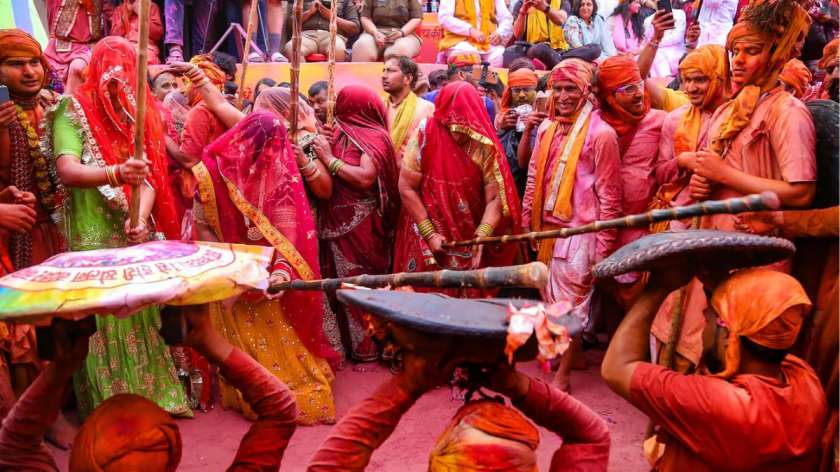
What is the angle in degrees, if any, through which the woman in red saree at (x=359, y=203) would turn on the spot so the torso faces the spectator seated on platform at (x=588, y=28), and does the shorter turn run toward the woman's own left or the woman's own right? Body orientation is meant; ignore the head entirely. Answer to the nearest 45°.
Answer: approximately 180°

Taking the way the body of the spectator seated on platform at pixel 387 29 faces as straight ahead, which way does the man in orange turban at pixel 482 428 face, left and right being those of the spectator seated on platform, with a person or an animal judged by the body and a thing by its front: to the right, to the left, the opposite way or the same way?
the opposite way

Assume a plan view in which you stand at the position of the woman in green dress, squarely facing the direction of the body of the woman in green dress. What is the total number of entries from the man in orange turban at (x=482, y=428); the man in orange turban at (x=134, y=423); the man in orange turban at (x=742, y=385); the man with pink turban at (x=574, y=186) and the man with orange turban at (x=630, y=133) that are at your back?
0

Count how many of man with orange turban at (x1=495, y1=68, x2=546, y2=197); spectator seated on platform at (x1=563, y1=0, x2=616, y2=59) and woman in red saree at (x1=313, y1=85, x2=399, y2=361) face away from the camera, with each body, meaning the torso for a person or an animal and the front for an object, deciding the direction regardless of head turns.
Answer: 0

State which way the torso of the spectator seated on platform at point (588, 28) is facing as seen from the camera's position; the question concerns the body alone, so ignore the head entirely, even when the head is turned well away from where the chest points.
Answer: toward the camera

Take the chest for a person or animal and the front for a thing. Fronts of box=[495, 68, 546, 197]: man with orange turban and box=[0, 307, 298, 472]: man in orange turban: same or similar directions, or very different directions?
very different directions

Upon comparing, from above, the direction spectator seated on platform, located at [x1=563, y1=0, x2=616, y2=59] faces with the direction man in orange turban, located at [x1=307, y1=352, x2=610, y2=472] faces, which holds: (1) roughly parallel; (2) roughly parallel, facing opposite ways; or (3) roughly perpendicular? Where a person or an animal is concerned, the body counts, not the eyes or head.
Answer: roughly parallel, facing opposite ways

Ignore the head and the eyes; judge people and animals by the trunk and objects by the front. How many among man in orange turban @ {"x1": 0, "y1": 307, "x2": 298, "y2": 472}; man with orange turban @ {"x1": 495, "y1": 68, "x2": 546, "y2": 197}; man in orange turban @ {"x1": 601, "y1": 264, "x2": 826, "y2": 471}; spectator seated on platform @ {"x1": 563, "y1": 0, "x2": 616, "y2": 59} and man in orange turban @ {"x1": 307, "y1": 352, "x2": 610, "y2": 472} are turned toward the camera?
2

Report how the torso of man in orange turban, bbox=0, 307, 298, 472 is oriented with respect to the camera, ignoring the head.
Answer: away from the camera

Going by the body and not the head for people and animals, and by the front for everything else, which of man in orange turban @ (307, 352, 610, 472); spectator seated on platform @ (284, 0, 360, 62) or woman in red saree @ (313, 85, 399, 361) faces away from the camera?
the man in orange turban

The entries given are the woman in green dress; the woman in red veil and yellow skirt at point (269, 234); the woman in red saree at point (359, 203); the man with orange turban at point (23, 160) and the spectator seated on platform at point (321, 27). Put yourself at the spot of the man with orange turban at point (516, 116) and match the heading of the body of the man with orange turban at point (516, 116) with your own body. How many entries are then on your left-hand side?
0

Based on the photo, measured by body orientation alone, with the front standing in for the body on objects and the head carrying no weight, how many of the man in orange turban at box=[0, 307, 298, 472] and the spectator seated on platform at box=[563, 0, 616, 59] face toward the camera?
1

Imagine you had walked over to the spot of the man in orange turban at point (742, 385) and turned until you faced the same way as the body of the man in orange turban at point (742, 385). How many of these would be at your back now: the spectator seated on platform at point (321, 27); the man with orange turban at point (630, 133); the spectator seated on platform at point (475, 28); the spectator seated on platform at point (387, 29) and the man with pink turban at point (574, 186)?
0

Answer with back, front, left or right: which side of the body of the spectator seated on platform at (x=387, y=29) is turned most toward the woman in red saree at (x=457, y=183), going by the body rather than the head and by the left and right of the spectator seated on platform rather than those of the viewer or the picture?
front

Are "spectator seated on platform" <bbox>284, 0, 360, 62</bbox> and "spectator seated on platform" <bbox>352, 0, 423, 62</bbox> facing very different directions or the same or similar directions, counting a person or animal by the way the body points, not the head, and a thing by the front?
same or similar directions

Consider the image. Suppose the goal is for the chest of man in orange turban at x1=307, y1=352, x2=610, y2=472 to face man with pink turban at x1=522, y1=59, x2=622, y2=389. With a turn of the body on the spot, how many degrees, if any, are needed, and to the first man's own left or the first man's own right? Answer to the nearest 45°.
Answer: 0° — they already face them

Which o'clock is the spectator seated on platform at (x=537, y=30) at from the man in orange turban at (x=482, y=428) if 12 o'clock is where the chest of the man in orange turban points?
The spectator seated on platform is roughly at 12 o'clock from the man in orange turban.

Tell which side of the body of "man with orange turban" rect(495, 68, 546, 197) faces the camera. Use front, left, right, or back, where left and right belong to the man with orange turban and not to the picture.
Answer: front

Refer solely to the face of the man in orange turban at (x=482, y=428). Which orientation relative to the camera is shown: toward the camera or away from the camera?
away from the camera

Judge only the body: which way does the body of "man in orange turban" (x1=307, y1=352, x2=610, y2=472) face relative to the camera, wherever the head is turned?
away from the camera

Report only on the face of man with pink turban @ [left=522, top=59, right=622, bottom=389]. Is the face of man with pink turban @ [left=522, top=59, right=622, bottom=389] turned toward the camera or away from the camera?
toward the camera
